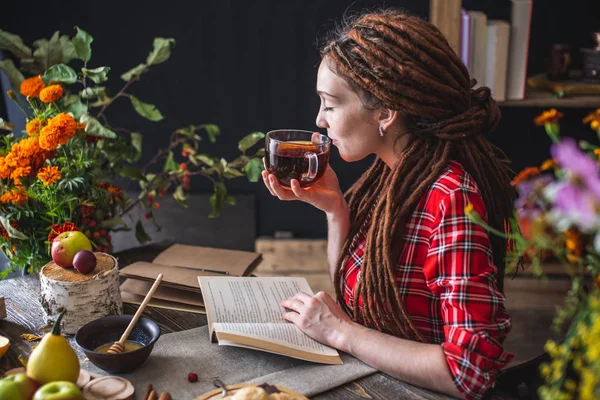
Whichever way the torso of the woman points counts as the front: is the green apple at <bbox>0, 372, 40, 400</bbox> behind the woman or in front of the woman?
in front

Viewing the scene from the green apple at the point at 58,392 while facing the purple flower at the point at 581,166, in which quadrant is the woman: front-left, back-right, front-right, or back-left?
front-left

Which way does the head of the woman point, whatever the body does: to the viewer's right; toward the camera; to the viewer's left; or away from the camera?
to the viewer's left

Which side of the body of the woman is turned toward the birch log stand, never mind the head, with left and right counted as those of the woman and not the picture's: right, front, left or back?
front

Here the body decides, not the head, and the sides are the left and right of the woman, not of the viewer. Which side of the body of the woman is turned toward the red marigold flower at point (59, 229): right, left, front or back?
front

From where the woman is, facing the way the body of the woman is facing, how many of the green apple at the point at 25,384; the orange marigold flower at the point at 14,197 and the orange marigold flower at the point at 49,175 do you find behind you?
0

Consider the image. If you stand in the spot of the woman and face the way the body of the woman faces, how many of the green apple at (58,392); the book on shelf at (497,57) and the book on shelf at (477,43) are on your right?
2

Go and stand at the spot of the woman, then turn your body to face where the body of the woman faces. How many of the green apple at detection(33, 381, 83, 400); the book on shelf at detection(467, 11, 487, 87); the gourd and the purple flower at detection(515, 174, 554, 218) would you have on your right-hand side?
1

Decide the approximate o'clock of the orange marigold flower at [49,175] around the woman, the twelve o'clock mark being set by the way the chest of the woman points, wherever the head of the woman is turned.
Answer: The orange marigold flower is roughly at 12 o'clock from the woman.

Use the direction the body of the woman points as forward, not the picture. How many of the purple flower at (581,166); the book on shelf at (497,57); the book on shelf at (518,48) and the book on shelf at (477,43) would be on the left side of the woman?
1

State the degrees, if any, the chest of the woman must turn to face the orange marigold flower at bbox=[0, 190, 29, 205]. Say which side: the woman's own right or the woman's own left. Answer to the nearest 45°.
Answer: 0° — they already face it

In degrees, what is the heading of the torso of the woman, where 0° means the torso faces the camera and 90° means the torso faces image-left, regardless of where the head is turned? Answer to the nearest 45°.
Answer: approximately 90°

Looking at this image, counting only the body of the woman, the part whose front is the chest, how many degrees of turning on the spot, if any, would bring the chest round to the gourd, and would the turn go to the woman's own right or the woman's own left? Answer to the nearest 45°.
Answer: approximately 45° to the woman's own left

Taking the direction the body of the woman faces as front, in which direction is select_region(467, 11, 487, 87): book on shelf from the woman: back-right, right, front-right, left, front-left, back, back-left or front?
right

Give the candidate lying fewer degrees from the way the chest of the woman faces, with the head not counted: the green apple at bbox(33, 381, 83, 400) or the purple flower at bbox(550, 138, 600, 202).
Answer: the green apple
